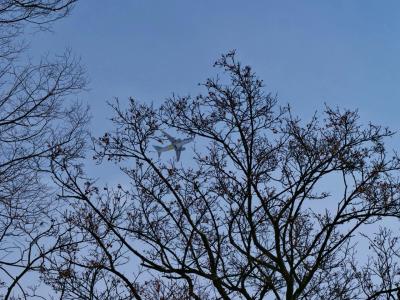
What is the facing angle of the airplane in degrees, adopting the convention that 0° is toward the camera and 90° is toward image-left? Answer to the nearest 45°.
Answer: approximately 270°
